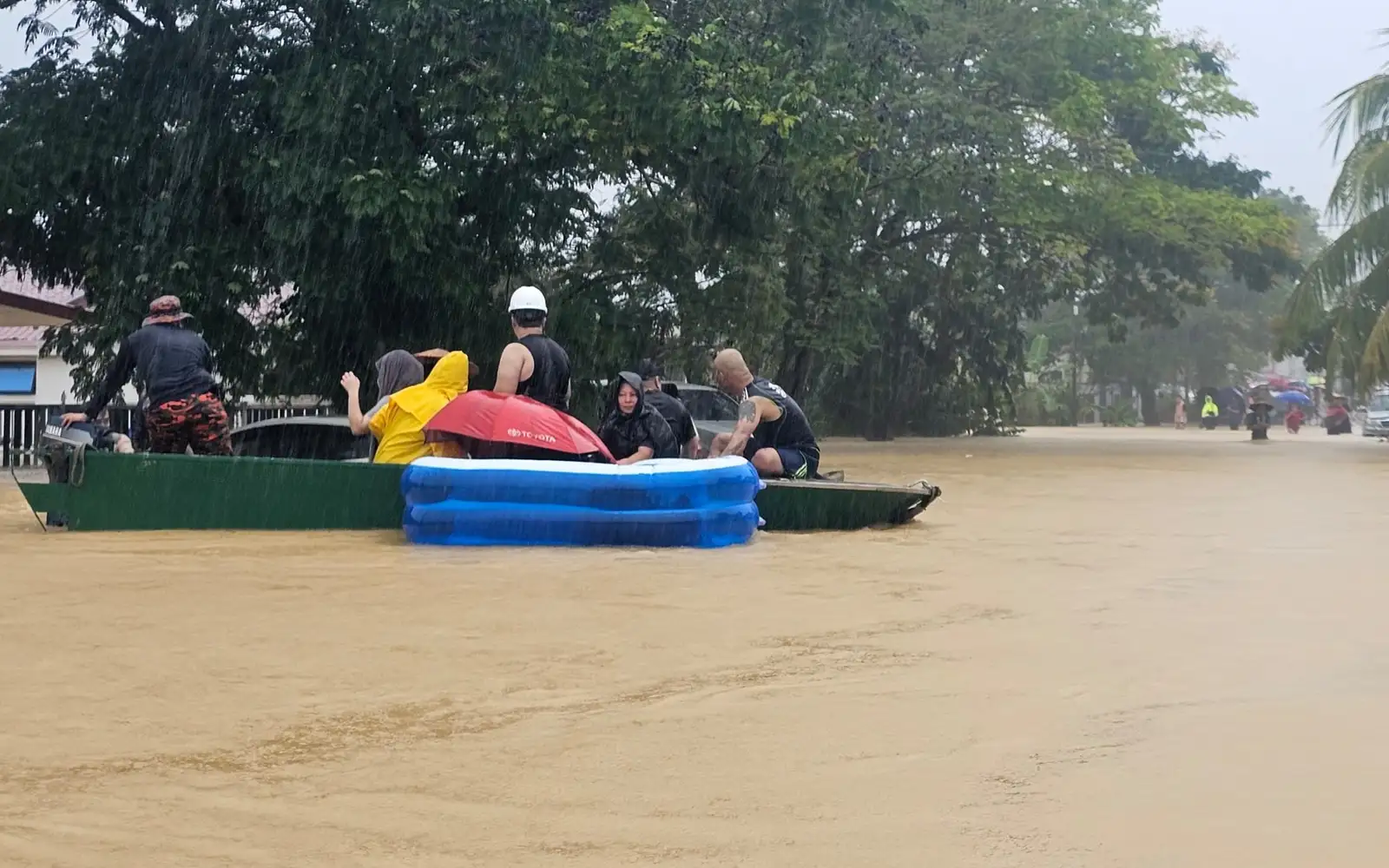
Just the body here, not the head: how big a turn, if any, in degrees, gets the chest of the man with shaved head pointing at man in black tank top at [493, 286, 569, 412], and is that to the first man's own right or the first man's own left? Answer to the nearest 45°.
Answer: approximately 45° to the first man's own left

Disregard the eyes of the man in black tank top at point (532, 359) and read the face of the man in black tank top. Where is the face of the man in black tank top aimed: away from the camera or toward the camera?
away from the camera

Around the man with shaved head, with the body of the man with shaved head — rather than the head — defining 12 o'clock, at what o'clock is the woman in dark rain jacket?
The woman in dark rain jacket is roughly at 11 o'clock from the man with shaved head.

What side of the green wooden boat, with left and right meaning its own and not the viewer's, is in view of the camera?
right

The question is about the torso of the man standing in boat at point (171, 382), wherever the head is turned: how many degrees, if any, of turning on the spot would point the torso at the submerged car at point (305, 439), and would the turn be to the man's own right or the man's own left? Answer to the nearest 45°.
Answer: approximately 45° to the man's own right

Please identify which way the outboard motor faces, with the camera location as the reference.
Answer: facing to the right of the viewer

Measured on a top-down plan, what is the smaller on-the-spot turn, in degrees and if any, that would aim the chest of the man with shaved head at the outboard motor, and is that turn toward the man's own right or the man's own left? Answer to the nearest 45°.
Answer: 0° — they already face it
